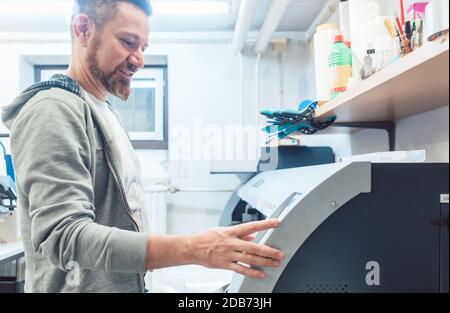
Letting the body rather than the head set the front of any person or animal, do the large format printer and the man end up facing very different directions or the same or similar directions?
very different directions

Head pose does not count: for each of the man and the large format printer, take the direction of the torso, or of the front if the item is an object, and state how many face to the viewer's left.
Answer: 1

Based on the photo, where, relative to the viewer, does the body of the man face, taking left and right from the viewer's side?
facing to the right of the viewer

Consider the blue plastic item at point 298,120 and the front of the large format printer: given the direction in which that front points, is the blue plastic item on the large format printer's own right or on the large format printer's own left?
on the large format printer's own right

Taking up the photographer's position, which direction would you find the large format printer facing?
facing to the left of the viewer
